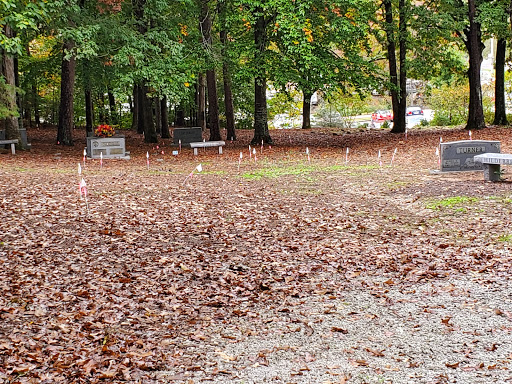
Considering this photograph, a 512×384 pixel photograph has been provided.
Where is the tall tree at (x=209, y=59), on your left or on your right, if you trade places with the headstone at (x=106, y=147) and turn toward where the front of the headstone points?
on your left

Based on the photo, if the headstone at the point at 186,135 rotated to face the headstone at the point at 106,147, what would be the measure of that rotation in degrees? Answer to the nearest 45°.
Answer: approximately 45° to its right

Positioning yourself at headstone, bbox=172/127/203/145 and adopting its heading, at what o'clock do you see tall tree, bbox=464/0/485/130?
The tall tree is roughly at 9 o'clock from the headstone.

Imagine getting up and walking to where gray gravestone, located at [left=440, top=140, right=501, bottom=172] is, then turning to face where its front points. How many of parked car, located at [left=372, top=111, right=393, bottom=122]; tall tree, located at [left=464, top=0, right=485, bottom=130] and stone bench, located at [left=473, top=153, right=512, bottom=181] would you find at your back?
2

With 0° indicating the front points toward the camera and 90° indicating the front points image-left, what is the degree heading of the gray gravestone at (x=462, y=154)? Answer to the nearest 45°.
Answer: approximately 0°

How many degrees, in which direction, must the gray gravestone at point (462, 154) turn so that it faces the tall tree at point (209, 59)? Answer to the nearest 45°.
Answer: approximately 135° to its right

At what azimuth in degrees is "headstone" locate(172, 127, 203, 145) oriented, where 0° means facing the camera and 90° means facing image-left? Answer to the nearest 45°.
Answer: approximately 0°

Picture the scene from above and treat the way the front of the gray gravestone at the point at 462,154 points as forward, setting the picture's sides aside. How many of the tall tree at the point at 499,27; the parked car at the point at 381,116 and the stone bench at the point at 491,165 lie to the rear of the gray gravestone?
2

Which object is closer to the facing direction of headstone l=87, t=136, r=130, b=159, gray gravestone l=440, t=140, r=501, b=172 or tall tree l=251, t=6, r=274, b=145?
the gray gravestone
